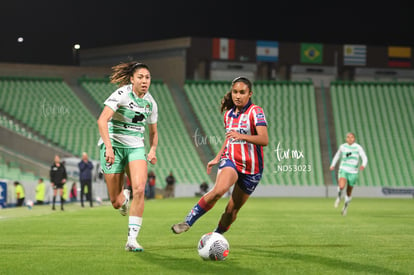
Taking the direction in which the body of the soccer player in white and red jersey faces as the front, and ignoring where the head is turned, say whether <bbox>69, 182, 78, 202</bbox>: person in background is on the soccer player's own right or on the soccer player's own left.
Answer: on the soccer player's own right

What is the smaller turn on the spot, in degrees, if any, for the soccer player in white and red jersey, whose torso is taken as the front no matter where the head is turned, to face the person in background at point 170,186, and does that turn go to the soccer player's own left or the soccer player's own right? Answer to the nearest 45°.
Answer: approximately 135° to the soccer player's own right

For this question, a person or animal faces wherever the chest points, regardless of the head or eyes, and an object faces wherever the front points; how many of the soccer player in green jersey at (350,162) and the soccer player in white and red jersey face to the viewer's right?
0

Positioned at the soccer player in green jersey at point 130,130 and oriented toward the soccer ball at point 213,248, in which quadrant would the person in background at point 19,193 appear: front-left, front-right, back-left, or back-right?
back-left

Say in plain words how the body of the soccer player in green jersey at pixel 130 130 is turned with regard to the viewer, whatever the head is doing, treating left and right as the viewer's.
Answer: facing the viewer and to the right of the viewer

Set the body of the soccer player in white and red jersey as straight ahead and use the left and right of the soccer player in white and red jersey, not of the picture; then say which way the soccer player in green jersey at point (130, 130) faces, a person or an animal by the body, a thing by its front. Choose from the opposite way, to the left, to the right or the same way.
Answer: to the left

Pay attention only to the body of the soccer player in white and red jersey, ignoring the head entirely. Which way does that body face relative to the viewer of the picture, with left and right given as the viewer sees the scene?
facing the viewer and to the left of the viewer

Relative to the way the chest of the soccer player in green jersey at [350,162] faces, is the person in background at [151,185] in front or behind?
behind

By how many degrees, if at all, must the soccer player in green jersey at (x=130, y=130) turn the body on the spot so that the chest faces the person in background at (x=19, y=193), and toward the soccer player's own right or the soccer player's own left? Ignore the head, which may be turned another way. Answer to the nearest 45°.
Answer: approximately 135° to the soccer player's own left

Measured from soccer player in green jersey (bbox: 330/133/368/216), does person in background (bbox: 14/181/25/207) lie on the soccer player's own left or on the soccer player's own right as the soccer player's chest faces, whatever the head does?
on the soccer player's own right

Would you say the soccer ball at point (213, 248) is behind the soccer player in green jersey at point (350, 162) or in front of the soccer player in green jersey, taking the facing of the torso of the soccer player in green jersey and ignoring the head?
in front

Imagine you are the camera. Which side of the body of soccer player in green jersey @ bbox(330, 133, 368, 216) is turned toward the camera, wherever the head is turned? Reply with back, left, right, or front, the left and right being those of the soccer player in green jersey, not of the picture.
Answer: front

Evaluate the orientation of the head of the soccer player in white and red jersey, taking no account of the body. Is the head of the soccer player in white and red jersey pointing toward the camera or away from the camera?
toward the camera

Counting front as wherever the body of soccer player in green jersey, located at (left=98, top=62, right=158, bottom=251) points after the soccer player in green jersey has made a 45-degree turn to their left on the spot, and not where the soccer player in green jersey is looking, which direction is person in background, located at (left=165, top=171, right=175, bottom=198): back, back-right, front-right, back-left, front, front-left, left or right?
left

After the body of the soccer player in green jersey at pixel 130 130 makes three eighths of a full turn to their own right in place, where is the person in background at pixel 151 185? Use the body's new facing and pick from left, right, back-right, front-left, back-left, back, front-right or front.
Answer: right

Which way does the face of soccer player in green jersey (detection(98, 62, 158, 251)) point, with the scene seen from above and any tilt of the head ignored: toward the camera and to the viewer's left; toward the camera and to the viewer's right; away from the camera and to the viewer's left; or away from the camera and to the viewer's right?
toward the camera and to the viewer's right
